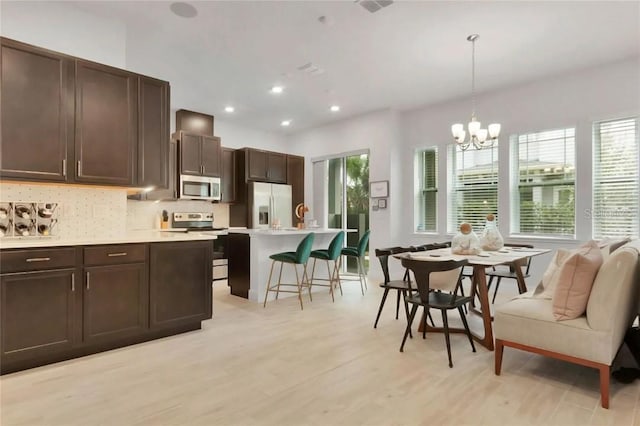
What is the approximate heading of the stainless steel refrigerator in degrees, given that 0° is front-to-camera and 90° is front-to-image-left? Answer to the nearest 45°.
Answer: approximately 0°

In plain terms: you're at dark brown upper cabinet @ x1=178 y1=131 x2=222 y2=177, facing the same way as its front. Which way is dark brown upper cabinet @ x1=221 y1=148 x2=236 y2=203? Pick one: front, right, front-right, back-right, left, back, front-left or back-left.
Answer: back-left

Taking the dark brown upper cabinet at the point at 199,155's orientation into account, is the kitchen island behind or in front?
in front

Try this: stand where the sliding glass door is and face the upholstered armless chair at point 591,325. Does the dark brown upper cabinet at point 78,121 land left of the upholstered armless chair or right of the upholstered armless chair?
right

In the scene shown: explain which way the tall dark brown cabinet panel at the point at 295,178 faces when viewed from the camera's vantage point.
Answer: facing the viewer and to the right of the viewer

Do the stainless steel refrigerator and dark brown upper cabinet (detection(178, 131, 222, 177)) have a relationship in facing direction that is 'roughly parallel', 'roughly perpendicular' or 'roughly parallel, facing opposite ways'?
roughly parallel

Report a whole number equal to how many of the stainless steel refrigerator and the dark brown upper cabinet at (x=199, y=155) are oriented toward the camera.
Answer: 2

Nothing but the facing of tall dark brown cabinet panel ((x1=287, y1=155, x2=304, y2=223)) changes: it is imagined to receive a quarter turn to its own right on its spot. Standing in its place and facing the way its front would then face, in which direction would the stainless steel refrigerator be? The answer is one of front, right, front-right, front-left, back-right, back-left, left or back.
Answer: front

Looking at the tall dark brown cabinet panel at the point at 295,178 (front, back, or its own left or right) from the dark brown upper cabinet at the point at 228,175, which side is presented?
right

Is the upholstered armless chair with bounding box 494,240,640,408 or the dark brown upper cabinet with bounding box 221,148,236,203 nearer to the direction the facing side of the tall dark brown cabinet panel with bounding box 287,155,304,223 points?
the upholstered armless chair

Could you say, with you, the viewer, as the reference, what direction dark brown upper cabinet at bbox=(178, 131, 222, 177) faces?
facing the viewer

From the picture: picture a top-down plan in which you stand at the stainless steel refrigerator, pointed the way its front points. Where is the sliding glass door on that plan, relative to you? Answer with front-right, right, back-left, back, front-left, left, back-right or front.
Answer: left

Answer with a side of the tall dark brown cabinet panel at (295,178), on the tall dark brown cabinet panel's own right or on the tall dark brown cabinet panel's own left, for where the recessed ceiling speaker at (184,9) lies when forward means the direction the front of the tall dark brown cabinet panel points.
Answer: on the tall dark brown cabinet panel's own right
